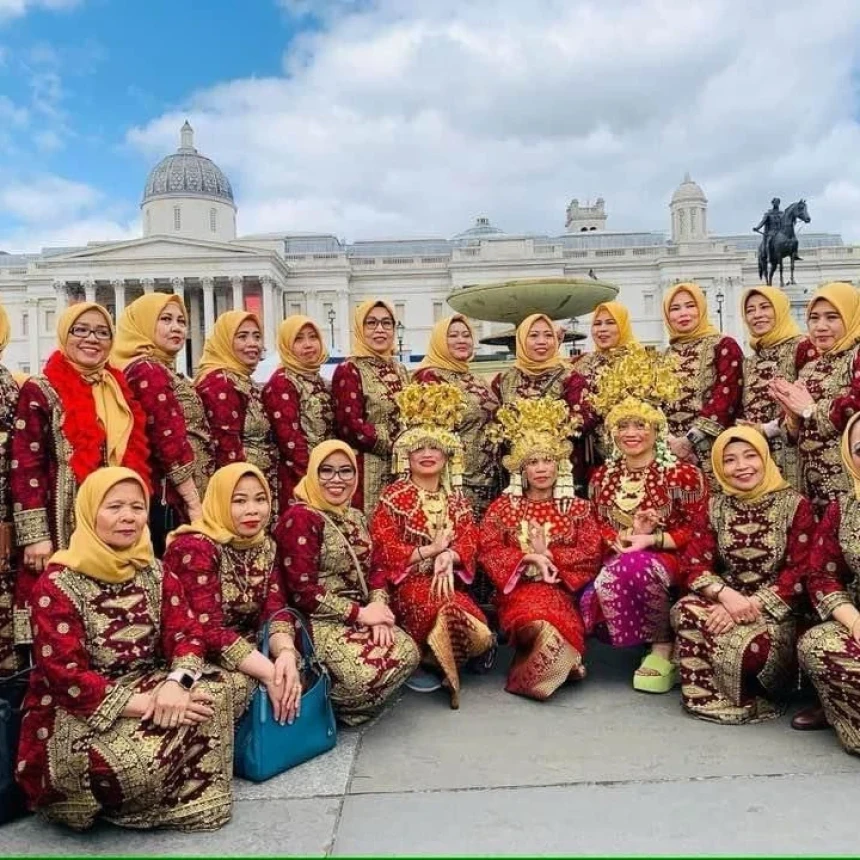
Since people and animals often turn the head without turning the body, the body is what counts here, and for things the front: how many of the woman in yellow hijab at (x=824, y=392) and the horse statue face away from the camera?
0

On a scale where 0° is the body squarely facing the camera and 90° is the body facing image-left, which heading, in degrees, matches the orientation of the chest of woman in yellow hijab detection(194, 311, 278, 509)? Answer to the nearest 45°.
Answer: approximately 315°

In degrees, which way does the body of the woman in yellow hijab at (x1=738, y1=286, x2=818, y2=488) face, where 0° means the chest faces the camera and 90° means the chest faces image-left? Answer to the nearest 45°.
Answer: approximately 45°

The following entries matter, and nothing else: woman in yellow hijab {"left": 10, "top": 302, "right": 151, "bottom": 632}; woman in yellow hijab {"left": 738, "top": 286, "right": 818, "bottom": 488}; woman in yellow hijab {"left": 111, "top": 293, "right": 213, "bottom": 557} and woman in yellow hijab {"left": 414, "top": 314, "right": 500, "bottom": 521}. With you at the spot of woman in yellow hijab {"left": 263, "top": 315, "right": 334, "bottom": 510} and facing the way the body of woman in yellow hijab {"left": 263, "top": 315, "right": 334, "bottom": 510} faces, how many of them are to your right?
2

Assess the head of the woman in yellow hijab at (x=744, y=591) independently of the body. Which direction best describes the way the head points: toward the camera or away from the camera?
toward the camera

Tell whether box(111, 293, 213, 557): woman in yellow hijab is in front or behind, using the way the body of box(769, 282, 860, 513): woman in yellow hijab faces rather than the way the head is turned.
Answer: in front

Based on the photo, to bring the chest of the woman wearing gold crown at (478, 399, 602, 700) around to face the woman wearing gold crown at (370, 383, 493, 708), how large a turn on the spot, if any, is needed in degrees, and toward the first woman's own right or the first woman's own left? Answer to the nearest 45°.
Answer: approximately 90° to the first woman's own right

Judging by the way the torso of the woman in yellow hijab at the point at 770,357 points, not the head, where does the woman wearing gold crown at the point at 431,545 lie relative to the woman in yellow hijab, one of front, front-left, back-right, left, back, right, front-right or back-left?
front

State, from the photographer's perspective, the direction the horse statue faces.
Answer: facing the viewer and to the right of the viewer

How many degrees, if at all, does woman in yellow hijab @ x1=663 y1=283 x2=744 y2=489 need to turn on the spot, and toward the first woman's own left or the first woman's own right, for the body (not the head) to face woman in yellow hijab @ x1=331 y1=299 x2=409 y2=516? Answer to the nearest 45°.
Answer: approximately 45° to the first woman's own right

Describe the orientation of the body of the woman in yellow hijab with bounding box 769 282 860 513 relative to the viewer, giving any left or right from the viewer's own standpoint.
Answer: facing the viewer and to the left of the viewer

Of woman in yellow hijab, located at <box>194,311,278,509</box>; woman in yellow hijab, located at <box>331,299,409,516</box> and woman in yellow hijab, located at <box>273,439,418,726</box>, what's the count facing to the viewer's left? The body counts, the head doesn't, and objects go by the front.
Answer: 0

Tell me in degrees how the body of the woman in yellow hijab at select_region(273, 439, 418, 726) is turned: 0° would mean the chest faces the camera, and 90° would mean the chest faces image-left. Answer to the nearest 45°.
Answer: approximately 315°

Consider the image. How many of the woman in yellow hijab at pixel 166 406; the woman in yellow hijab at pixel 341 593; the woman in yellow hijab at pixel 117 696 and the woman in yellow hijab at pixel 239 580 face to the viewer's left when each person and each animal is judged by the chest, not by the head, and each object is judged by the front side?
0

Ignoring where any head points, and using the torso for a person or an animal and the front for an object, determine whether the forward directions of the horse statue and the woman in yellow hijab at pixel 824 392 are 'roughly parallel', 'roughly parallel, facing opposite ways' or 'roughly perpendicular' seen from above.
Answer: roughly perpendicular

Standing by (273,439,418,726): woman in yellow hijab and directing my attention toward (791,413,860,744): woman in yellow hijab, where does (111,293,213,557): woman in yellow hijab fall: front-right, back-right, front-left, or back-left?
back-left

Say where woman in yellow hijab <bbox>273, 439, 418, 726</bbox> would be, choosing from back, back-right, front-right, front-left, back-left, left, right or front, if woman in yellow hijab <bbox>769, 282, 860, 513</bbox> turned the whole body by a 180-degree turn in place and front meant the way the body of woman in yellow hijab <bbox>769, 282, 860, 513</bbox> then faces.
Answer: back
